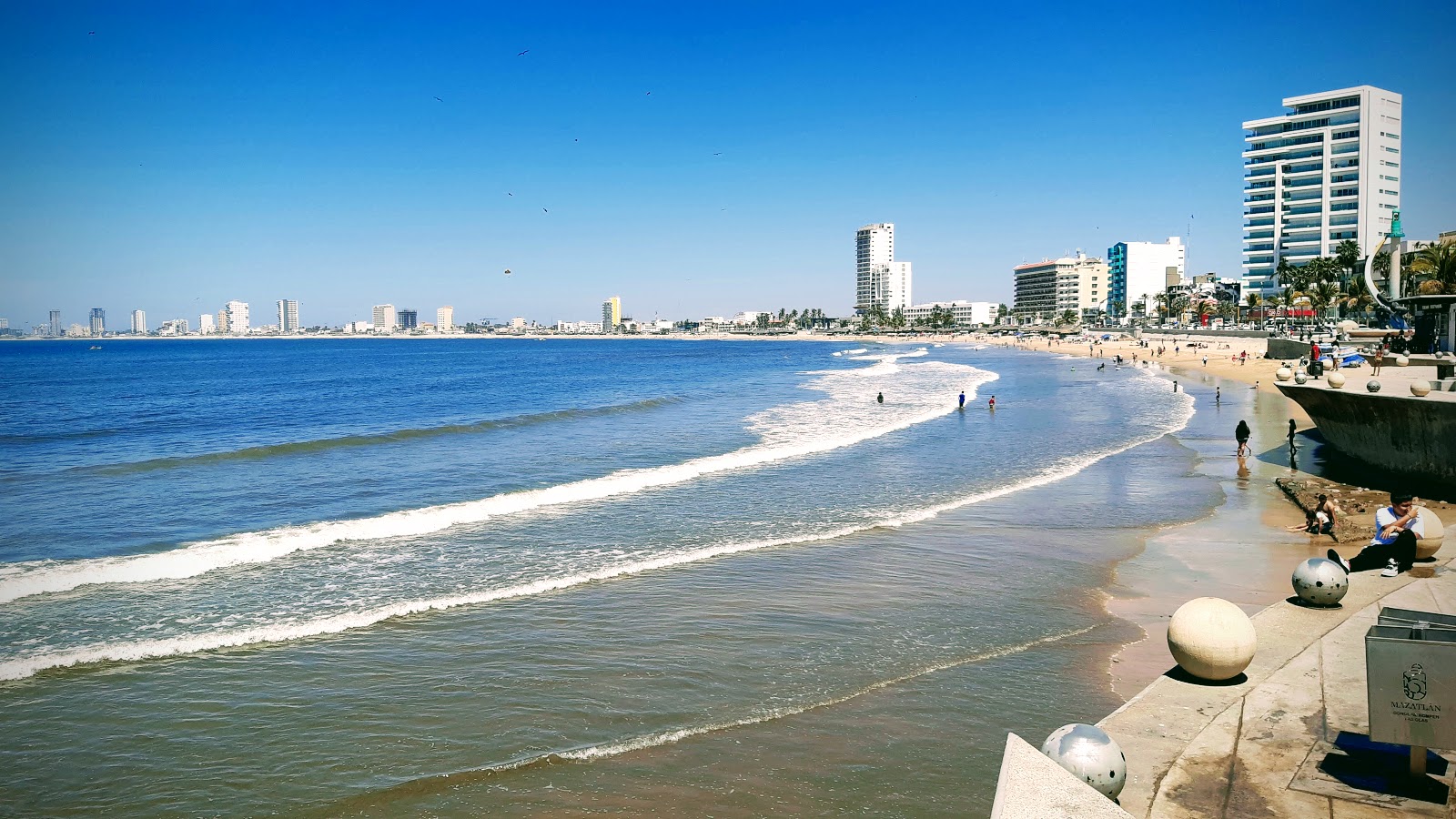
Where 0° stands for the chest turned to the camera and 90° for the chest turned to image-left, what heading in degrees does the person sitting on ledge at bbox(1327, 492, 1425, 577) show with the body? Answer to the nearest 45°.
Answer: approximately 45°

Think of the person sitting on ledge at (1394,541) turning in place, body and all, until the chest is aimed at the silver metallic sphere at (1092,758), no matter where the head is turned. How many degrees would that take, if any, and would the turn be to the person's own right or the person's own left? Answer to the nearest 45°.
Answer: approximately 45° to the person's own left

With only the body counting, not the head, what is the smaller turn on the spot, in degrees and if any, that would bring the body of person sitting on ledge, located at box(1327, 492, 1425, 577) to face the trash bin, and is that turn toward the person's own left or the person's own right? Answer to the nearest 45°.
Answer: approximately 45° to the person's own left

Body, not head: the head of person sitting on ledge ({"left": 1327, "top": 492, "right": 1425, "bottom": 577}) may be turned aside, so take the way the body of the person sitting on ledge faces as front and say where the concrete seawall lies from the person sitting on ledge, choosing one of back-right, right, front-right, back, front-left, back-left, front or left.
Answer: back-right

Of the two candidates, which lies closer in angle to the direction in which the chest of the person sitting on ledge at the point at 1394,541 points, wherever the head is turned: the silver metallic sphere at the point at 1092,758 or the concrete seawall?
the silver metallic sphere
